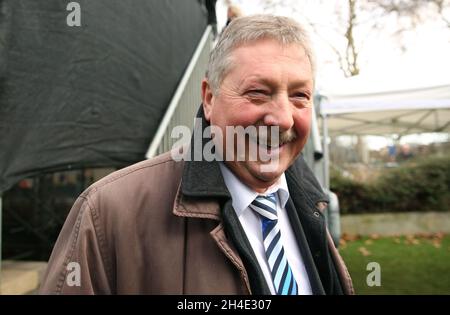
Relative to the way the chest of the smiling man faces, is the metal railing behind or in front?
behind

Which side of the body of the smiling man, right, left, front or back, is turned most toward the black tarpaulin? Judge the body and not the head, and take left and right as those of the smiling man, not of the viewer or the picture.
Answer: back

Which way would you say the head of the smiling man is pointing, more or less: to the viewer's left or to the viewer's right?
to the viewer's right

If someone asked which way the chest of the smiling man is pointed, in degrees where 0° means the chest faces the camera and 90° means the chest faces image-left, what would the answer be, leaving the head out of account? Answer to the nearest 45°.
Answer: approximately 315°
